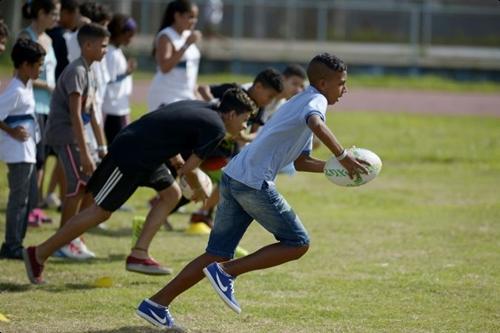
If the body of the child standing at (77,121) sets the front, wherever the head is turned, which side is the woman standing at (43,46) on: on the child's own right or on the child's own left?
on the child's own left

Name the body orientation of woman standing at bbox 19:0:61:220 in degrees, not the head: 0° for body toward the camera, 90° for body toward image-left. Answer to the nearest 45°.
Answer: approximately 270°

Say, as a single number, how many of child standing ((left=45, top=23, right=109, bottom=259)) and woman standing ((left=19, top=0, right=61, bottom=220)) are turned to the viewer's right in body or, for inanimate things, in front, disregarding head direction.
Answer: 2

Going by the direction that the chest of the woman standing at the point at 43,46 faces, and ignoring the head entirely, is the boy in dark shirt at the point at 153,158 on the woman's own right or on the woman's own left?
on the woman's own right

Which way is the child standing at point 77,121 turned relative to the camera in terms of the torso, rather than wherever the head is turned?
to the viewer's right

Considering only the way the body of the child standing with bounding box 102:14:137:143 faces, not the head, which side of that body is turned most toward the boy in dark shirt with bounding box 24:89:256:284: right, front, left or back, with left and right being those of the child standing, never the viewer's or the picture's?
right

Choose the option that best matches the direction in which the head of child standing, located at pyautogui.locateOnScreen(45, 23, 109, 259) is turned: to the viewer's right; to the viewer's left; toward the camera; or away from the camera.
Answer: to the viewer's right

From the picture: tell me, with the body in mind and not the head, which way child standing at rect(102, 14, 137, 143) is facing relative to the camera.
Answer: to the viewer's right

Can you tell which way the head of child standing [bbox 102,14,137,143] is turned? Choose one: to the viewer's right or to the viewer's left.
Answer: to the viewer's right

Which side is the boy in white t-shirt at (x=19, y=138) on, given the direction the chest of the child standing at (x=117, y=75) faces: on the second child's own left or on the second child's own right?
on the second child's own right

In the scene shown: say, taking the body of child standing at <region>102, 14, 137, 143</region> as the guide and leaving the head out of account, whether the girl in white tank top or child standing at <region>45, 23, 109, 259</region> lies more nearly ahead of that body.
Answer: the girl in white tank top

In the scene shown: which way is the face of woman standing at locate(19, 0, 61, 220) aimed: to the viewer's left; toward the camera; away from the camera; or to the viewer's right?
to the viewer's right

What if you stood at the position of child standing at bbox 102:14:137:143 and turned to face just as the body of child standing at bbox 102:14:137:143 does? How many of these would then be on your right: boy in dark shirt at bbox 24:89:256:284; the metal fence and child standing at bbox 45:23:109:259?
2
